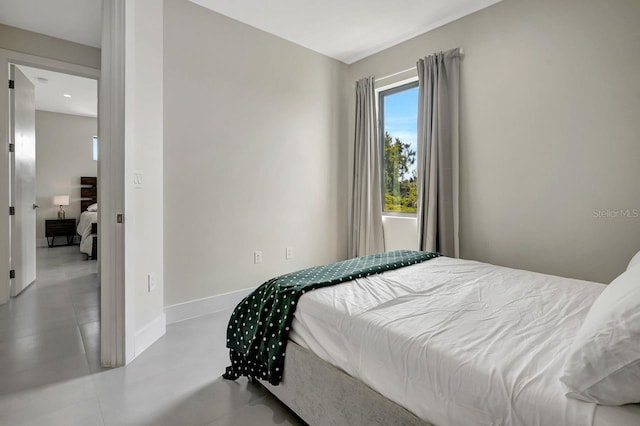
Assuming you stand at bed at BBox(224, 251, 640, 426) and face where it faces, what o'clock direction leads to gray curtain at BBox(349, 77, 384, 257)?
The gray curtain is roughly at 1 o'clock from the bed.

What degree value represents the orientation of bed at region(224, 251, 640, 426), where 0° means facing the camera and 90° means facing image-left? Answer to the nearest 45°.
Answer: approximately 135°
